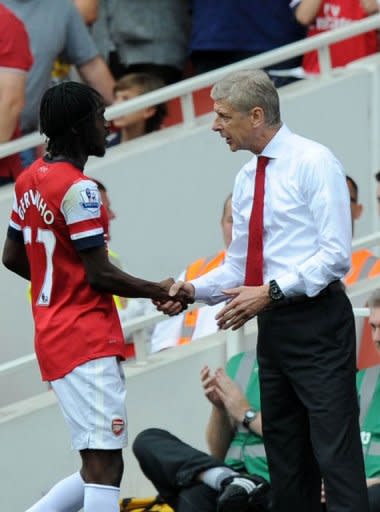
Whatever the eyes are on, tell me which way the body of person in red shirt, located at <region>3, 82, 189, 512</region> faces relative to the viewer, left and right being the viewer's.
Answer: facing away from the viewer and to the right of the viewer

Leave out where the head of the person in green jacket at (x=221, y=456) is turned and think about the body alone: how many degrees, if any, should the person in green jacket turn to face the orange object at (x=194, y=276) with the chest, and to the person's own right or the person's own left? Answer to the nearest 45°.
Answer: approximately 135° to the person's own right

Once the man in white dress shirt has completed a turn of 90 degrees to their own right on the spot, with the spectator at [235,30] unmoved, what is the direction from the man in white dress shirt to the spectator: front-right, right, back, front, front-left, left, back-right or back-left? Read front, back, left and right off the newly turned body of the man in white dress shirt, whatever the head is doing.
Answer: front-right

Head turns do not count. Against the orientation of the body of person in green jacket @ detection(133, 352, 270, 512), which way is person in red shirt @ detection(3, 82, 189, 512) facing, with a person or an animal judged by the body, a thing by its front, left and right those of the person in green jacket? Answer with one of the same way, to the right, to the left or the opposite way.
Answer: the opposite way

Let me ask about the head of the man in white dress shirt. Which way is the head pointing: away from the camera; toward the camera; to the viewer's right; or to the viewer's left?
to the viewer's left

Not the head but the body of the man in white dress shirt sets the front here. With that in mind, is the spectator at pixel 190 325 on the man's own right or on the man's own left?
on the man's own right

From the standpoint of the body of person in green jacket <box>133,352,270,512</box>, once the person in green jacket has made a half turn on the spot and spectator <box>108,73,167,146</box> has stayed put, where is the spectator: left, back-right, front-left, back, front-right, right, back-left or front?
front-left

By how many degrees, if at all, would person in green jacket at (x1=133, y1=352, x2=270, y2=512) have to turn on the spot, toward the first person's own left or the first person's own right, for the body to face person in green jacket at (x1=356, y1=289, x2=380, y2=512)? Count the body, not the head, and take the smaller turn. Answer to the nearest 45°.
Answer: approximately 135° to the first person's own left

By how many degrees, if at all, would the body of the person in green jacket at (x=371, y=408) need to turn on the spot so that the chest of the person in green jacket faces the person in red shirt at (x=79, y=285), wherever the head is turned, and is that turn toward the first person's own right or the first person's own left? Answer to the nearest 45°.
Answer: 0° — they already face them
